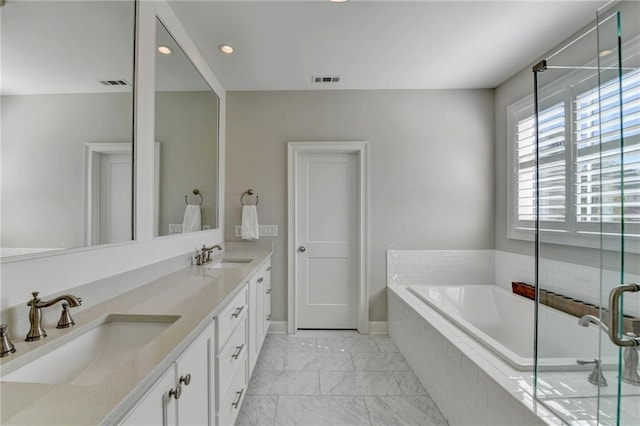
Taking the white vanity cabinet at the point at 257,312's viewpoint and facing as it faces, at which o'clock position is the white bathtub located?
The white bathtub is roughly at 12 o'clock from the white vanity cabinet.

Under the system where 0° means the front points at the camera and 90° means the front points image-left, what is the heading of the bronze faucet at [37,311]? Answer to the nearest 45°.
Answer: approximately 315°

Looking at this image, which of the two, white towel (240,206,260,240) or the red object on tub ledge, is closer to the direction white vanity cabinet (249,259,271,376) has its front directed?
the red object on tub ledge

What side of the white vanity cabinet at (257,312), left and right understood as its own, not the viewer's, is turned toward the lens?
right

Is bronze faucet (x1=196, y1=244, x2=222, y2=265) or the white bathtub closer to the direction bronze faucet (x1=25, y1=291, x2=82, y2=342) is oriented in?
the white bathtub

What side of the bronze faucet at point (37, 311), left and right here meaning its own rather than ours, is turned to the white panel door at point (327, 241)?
left

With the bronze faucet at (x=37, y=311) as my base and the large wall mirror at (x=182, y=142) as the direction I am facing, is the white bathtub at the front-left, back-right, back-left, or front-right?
front-right

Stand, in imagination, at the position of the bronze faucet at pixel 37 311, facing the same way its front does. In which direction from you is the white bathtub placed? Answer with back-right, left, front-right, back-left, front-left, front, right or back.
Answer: front-left

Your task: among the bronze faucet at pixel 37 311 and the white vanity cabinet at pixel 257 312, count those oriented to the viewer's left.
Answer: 0

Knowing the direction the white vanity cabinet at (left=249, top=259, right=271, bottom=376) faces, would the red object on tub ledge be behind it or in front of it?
in front

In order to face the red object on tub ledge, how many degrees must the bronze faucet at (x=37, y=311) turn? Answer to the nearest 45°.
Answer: approximately 45° to its left
